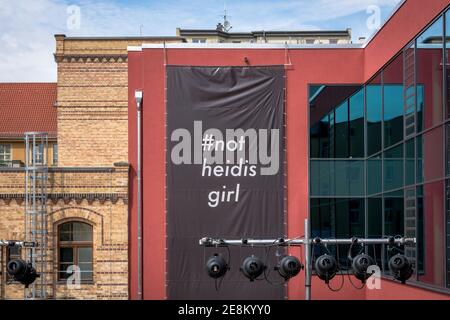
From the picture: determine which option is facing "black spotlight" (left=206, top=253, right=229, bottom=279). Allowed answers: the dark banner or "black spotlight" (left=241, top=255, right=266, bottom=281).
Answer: the dark banner

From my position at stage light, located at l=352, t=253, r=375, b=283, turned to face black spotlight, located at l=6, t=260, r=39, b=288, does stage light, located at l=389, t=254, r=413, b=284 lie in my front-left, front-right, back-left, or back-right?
back-left

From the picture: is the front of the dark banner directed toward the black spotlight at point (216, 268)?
yes

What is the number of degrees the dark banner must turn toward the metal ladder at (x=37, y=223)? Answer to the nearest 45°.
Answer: approximately 90° to its right

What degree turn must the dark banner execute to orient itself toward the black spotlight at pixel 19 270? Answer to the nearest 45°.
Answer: approximately 45° to its right
